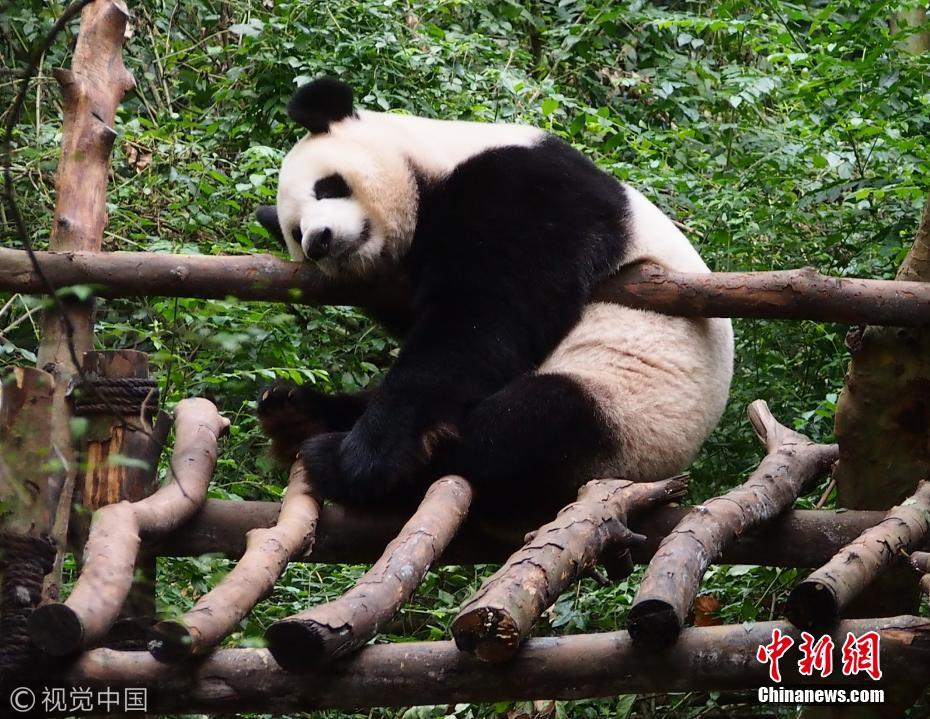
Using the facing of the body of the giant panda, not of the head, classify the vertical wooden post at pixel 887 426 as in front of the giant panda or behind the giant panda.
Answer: behind

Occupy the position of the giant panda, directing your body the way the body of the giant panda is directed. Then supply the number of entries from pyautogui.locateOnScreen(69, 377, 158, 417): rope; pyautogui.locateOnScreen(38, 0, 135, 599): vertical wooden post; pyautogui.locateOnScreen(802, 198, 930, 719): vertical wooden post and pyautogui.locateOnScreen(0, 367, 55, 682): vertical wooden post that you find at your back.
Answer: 1

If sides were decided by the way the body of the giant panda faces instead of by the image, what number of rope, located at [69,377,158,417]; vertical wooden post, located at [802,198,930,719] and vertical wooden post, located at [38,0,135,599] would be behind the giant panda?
1

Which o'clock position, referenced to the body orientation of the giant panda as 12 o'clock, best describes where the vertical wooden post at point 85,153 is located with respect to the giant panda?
The vertical wooden post is roughly at 12 o'clock from the giant panda.

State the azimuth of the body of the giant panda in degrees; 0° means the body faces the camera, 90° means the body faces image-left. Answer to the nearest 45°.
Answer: approximately 90°

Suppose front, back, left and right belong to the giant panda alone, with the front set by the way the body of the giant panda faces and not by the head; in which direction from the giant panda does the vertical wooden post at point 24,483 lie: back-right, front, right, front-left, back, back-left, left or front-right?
front-left
